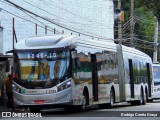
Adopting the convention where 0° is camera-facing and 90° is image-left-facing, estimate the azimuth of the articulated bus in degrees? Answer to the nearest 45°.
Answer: approximately 45°
